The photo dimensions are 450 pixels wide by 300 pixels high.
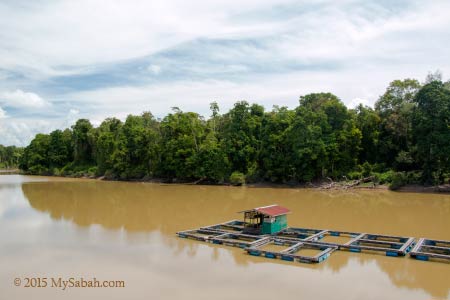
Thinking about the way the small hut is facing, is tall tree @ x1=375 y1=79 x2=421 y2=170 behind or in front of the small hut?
behind

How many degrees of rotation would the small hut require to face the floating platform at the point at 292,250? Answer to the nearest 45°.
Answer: approximately 45° to its left

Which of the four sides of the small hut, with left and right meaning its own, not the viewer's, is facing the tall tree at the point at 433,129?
back

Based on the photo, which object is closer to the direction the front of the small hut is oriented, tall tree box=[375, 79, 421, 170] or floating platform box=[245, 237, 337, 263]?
the floating platform

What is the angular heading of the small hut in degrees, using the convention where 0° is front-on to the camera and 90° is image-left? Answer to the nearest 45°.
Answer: approximately 45°
